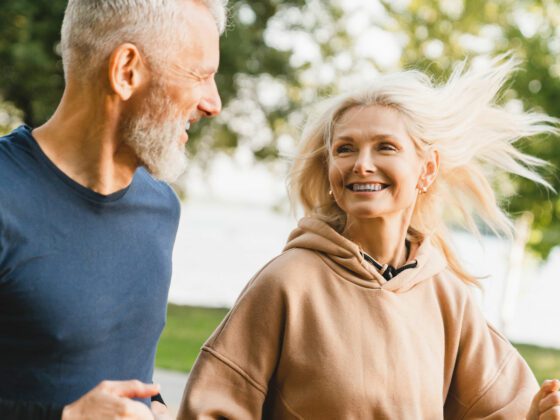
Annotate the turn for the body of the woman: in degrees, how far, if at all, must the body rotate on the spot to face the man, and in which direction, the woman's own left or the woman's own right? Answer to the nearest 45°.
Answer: approximately 45° to the woman's own right

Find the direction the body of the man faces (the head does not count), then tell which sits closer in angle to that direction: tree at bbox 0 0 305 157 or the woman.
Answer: the woman

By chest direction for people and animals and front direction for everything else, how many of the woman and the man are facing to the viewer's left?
0

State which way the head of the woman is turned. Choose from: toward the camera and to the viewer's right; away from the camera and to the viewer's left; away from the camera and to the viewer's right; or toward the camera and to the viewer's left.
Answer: toward the camera and to the viewer's left

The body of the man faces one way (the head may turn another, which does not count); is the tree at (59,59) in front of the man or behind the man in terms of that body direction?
behind

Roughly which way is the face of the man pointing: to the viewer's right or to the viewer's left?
to the viewer's right

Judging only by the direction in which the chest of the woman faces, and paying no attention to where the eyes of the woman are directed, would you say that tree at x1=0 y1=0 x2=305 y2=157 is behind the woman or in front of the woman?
behind

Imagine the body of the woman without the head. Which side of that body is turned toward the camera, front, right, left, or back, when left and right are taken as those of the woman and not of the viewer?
front

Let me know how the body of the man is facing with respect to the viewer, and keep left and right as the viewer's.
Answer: facing the viewer and to the right of the viewer

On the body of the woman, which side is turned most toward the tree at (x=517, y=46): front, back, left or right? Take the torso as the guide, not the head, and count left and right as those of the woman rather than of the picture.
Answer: back

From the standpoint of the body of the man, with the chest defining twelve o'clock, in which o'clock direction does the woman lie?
The woman is roughly at 10 o'clock from the man.
